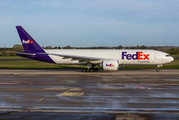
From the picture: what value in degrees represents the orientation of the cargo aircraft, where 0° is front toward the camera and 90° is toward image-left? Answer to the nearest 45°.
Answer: approximately 270°
